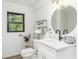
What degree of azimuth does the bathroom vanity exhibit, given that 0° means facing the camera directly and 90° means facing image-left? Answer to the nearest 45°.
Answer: approximately 45°

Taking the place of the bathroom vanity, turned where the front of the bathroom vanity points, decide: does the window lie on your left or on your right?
on your right
